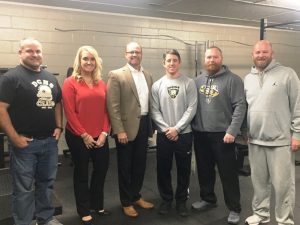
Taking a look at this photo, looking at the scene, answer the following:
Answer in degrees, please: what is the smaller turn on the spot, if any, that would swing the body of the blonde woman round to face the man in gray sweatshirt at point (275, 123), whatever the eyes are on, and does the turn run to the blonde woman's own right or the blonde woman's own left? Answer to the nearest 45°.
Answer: approximately 45° to the blonde woman's own left

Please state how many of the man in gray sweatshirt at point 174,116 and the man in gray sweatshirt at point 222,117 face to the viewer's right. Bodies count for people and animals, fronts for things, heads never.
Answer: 0

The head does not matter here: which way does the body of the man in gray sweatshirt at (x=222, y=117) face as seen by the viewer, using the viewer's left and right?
facing the viewer and to the left of the viewer

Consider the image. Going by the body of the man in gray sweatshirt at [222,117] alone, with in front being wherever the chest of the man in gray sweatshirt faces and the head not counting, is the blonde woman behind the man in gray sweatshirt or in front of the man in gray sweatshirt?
in front

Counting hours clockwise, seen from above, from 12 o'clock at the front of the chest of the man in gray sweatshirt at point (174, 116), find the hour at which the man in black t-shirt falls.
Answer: The man in black t-shirt is roughly at 2 o'clock from the man in gray sweatshirt.

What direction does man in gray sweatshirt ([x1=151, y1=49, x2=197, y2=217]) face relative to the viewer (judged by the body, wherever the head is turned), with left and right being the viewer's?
facing the viewer
